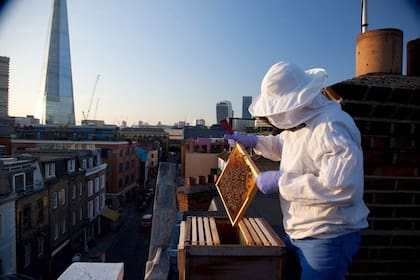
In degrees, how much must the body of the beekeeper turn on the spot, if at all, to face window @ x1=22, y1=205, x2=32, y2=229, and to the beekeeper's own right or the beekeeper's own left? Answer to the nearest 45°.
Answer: approximately 45° to the beekeeper's own right

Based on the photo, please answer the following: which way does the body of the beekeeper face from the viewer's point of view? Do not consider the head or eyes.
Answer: to the viewer's left

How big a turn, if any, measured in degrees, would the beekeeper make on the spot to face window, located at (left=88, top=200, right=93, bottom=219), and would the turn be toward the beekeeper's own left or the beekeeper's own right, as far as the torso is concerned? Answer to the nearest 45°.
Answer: approximately 45° to the beekeeper's own right

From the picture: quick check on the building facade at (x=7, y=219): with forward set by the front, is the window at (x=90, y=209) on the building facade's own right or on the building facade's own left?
on the building facade's own left

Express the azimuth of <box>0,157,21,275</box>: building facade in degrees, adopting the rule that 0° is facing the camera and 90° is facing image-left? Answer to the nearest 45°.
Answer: approximately 315°

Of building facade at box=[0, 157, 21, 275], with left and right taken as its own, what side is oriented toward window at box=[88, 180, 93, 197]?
left

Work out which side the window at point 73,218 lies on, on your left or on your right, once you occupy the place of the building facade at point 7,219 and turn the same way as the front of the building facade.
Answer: on your left

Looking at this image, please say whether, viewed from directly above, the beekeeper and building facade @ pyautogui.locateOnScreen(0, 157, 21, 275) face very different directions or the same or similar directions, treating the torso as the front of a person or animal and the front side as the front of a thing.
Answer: very different directions

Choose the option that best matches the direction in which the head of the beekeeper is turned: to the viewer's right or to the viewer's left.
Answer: to the viewer's left

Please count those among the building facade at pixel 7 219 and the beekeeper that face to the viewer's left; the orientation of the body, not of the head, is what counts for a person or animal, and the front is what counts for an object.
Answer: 1
